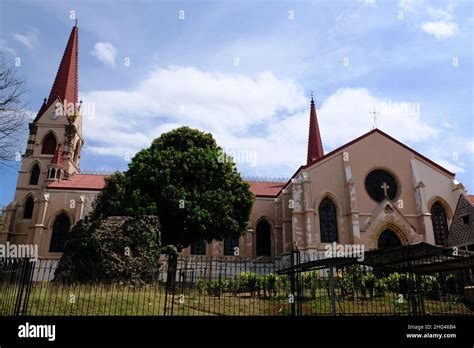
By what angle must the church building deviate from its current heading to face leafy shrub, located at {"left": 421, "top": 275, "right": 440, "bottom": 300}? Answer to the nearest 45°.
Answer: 0° — it already faces it

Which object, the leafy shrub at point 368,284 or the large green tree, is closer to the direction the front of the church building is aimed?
the leafy shrub

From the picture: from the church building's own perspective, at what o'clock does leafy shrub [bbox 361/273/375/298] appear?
The leafy shrub is roughly at 12 o'clock from the church building.

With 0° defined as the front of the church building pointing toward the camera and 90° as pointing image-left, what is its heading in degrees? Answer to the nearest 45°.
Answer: approximately 0°

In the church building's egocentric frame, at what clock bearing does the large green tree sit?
The large green tree is roughly at 2 o'clock from the church building.
